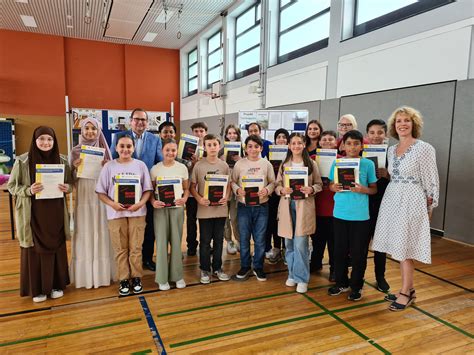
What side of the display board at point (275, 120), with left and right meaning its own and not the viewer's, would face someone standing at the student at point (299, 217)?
front

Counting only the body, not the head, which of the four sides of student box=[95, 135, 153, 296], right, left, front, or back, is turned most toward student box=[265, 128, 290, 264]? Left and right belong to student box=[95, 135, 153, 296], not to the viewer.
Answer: left

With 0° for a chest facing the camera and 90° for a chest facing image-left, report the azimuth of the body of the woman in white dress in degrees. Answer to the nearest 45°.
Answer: approximately 45°

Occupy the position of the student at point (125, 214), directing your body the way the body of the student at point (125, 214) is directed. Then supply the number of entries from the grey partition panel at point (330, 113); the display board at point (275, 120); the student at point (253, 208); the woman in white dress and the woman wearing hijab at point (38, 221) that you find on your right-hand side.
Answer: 1

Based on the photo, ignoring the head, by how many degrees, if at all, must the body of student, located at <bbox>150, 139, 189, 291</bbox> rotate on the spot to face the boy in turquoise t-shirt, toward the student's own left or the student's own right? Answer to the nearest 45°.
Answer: approximately 90° to the student's own left

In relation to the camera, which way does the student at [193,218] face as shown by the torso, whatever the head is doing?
toward the camera

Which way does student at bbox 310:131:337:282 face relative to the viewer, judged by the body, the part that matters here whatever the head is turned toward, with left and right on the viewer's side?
facing the viewer

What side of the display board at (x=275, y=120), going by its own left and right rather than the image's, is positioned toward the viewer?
front

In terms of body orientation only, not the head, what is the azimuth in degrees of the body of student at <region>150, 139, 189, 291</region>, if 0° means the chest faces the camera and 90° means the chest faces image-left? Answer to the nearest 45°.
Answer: approximately 0°

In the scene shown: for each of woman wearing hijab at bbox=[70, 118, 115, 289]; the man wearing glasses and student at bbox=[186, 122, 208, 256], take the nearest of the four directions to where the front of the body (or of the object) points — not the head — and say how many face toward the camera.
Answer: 3

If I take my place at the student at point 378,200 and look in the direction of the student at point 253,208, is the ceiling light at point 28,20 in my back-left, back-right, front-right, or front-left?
front-right
